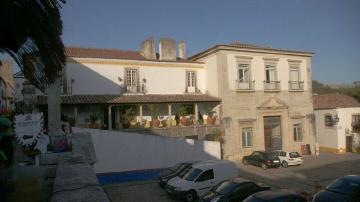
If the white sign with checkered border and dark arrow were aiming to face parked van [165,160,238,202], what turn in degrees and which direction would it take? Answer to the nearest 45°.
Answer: approximately 135° to its left

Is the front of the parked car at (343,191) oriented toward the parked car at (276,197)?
yes

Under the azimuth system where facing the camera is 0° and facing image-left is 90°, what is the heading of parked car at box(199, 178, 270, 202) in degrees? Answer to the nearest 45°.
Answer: approximately 45°

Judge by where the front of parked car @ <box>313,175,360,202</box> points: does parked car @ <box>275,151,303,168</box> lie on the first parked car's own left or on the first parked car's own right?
on the first parked car's own right

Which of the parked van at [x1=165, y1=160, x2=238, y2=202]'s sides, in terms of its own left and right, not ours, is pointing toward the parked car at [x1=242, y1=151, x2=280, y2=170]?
back

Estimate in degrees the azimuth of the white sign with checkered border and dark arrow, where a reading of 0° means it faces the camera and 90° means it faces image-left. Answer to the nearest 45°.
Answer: approximately 0°
